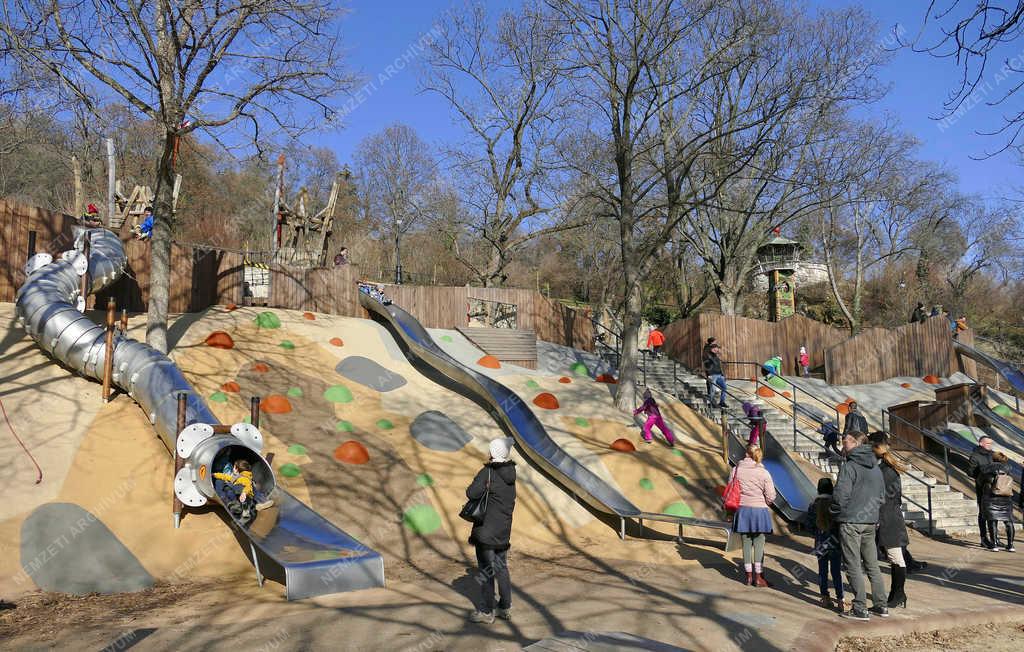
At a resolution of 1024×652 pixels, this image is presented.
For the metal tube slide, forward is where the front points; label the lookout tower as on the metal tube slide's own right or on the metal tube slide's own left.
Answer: on the metal tube slide's own left

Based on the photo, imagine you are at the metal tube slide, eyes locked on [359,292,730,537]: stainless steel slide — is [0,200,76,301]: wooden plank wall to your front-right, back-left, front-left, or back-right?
back-left

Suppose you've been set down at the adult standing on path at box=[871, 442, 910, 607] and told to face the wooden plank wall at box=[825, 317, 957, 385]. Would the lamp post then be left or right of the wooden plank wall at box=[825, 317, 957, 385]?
left

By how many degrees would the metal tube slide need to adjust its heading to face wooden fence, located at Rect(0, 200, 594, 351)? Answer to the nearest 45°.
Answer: approximately 135° to its left

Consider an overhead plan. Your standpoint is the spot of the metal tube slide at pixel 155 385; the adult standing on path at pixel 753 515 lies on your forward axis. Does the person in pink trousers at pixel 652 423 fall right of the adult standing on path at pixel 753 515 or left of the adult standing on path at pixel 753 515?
left

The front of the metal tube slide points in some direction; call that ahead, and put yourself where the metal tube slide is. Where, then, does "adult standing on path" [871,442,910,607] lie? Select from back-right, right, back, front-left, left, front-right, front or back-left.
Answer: front

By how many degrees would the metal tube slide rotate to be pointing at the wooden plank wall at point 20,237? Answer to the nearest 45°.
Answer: approximately 180°

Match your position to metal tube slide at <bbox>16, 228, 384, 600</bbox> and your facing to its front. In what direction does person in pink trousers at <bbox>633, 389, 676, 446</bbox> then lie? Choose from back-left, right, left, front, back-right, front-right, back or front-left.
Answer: front-left

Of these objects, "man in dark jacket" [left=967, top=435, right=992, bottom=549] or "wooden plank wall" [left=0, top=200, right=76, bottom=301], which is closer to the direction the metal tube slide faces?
the man in dark jacket

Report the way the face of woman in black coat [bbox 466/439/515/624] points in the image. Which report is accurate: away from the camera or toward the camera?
away from the camera

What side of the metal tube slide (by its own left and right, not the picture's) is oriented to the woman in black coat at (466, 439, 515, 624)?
front
